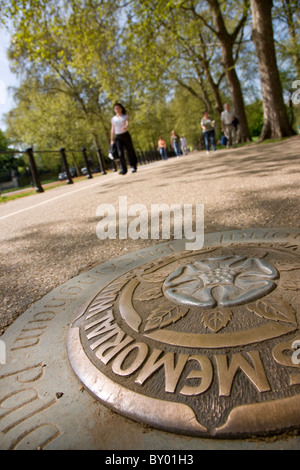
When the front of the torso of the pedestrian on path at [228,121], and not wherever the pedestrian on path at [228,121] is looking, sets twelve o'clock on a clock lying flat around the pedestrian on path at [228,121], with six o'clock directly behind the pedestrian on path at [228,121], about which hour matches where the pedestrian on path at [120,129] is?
the pedestrian on path at [120,129] is roughly at 1 o'clock from the pedestrian on path at [228,121].

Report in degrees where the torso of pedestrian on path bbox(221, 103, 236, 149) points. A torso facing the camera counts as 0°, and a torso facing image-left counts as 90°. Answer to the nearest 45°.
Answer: approximately 0°

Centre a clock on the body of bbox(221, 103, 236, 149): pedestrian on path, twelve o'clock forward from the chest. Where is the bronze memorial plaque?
The bronze memorial plaque is roughly at 12 o'clock from the pedestrian on path.
